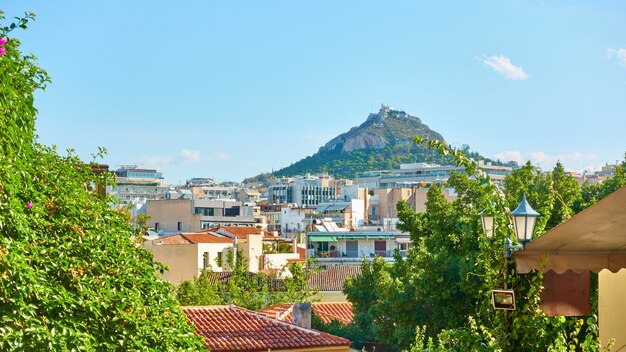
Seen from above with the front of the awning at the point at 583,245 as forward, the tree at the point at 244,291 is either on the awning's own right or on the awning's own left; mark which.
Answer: on the awning's own right

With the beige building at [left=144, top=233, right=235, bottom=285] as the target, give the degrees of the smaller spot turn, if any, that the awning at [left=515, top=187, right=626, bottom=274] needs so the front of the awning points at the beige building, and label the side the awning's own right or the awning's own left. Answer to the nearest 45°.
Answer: approximately 45° to the awning's own right

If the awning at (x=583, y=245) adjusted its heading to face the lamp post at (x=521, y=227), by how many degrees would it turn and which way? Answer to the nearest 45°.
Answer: approximately 45° to its right

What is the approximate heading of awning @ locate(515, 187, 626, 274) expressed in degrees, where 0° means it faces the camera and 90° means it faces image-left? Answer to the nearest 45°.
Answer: approximately 90°

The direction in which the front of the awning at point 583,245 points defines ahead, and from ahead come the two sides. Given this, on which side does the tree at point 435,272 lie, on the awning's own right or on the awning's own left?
on the awning's own right
